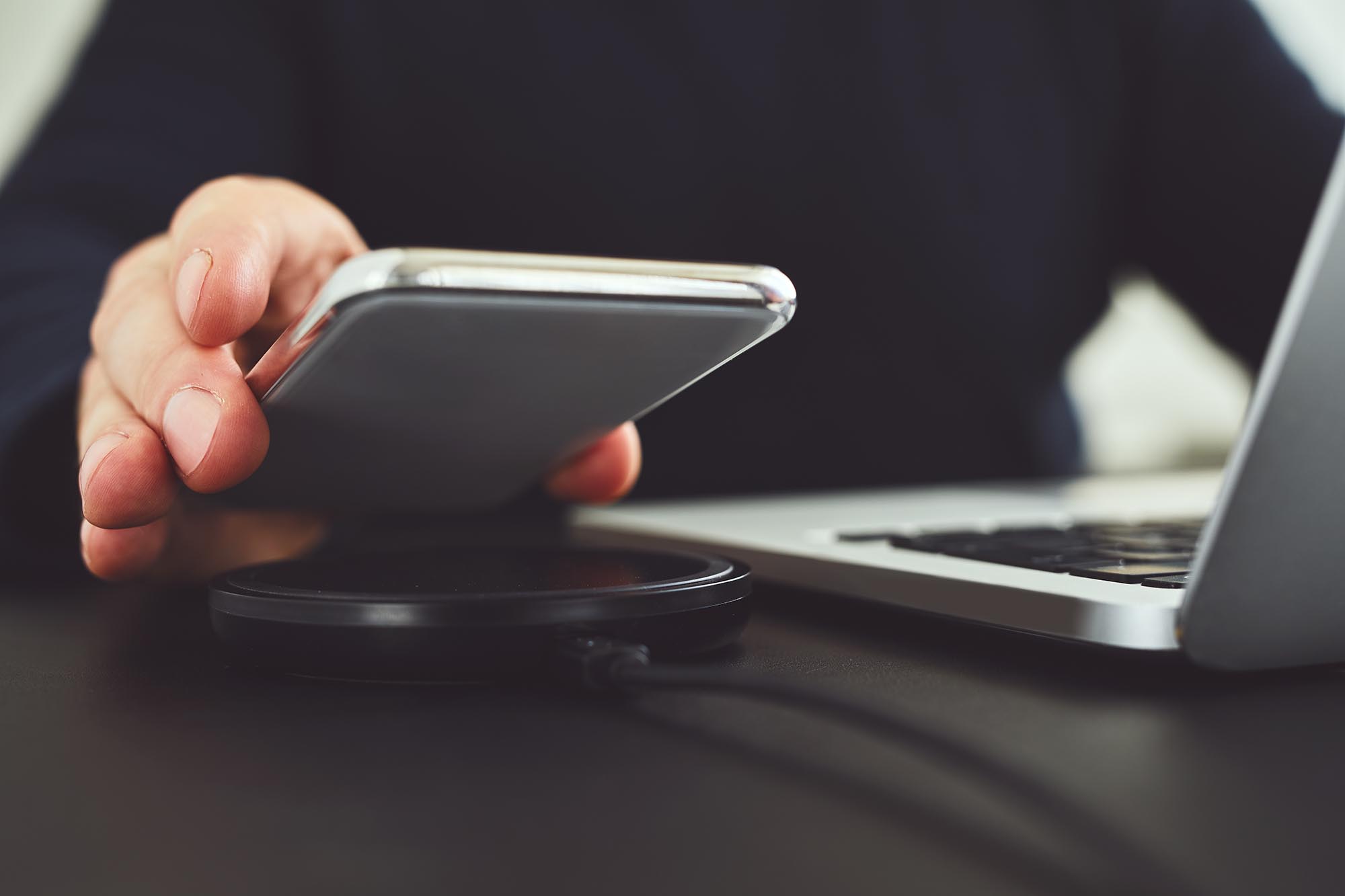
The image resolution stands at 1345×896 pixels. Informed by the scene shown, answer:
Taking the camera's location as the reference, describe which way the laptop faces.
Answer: facing away from the viewer and to the left of the viewer

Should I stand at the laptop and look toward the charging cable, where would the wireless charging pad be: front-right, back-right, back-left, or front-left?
front-right

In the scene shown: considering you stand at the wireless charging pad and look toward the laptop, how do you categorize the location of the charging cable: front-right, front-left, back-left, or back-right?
front-right

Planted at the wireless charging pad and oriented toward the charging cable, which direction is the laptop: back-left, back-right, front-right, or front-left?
front-left
